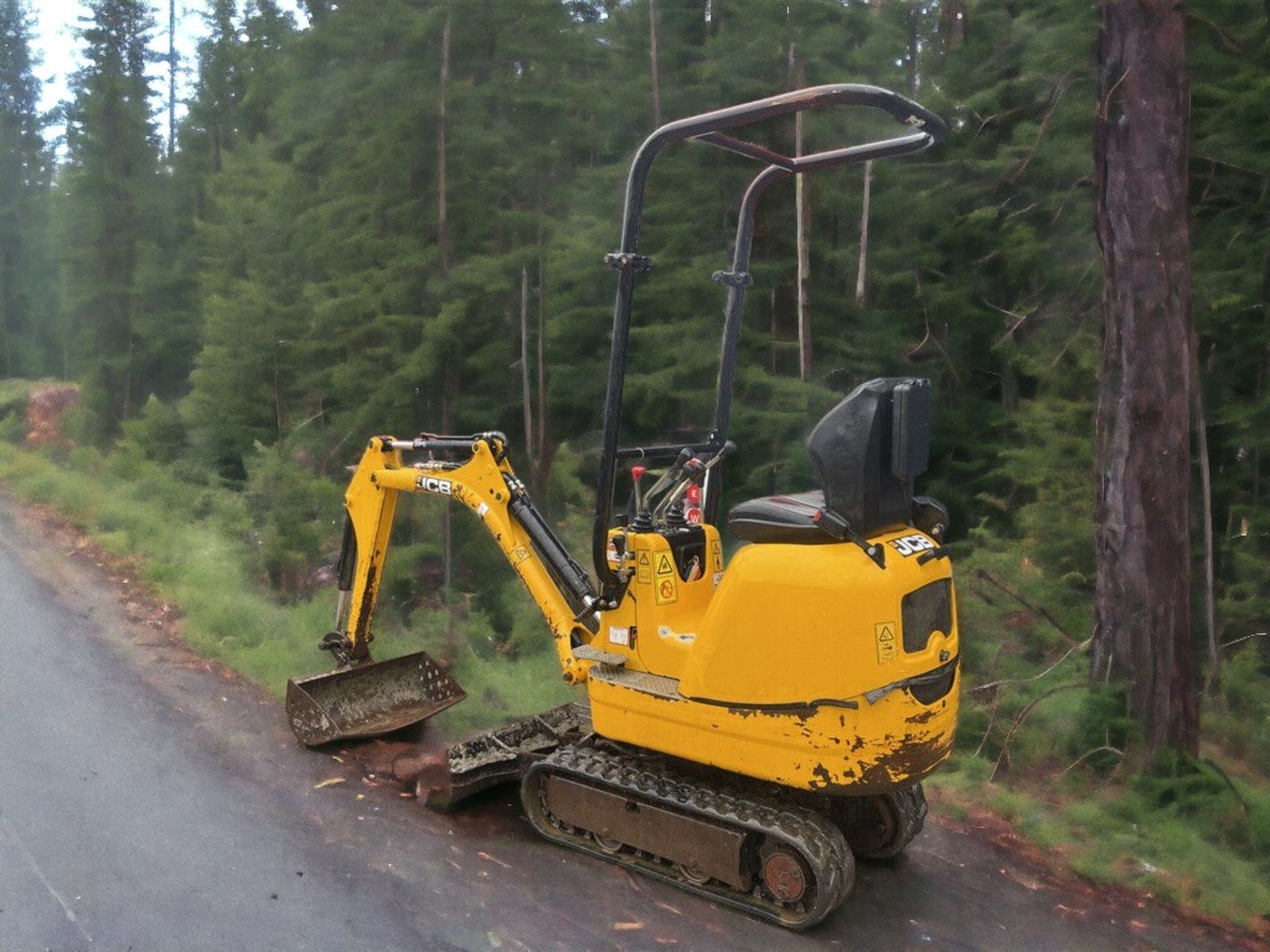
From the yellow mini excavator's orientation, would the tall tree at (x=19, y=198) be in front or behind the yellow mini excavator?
in front

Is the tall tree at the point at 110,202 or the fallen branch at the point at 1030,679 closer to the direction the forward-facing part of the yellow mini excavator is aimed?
the tall tree

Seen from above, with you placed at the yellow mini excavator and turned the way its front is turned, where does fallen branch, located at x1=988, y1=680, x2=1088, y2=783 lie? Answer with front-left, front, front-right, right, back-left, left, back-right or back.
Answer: right

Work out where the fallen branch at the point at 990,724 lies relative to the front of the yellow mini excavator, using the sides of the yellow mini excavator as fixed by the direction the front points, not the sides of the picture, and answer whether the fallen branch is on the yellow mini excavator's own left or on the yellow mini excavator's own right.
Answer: on the yellow mini excavator's own right

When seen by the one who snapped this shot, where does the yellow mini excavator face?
facing away from the viewer and to the left of the viewer

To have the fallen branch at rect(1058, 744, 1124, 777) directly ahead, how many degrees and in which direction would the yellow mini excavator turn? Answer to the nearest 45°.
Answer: approximately 90° to its right

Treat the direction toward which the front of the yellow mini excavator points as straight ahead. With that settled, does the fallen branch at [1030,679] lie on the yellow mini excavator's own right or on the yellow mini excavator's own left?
on the yellow mini excavator's own right

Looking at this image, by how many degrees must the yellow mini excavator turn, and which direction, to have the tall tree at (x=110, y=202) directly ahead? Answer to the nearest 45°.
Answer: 0° — it already faces it
